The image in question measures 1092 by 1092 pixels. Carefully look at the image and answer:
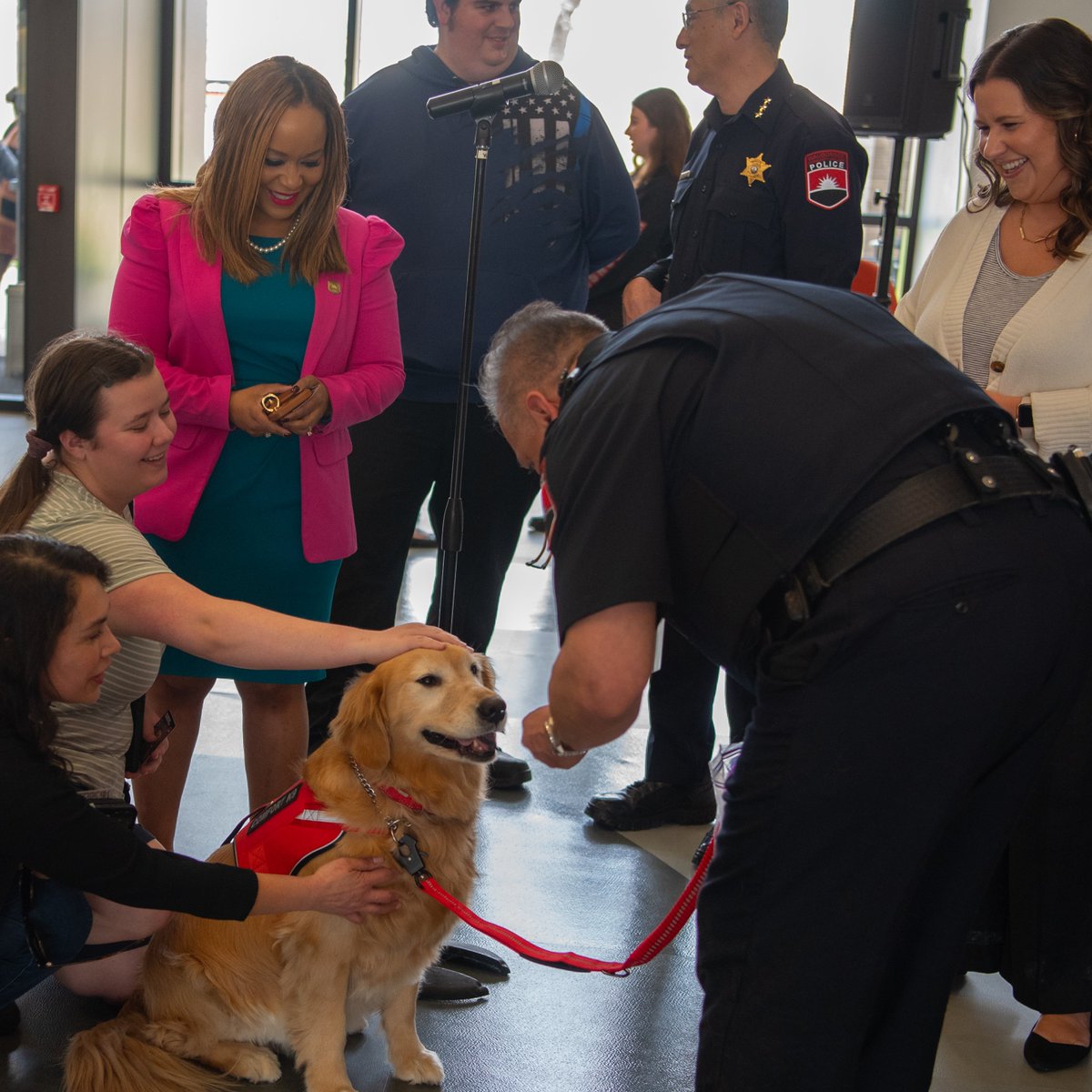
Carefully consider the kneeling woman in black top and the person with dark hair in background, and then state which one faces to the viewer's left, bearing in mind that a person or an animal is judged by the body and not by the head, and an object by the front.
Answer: the person with dark hair in background

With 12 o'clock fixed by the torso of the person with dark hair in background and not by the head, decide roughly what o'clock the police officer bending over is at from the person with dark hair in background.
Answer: The police officer bending over is roughly at 9 o'clock from the person with dark hair in background.

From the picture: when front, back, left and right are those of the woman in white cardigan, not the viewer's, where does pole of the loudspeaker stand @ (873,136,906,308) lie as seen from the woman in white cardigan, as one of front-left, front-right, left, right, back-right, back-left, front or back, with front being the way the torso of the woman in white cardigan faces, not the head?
back-right

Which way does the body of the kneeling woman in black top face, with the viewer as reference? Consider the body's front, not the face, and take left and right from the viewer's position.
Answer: facing to the right of the viewer

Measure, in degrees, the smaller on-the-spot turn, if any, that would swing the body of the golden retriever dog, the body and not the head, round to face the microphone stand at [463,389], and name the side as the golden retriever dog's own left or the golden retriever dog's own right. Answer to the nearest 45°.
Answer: approximately 135° to the golden retriever dog's own left
